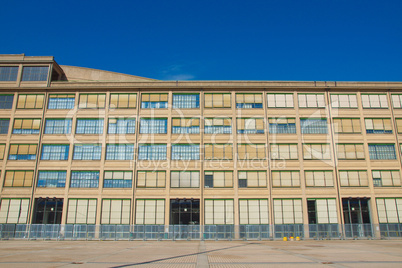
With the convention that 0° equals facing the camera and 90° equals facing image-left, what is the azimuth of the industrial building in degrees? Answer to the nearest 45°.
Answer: approximately 0°
